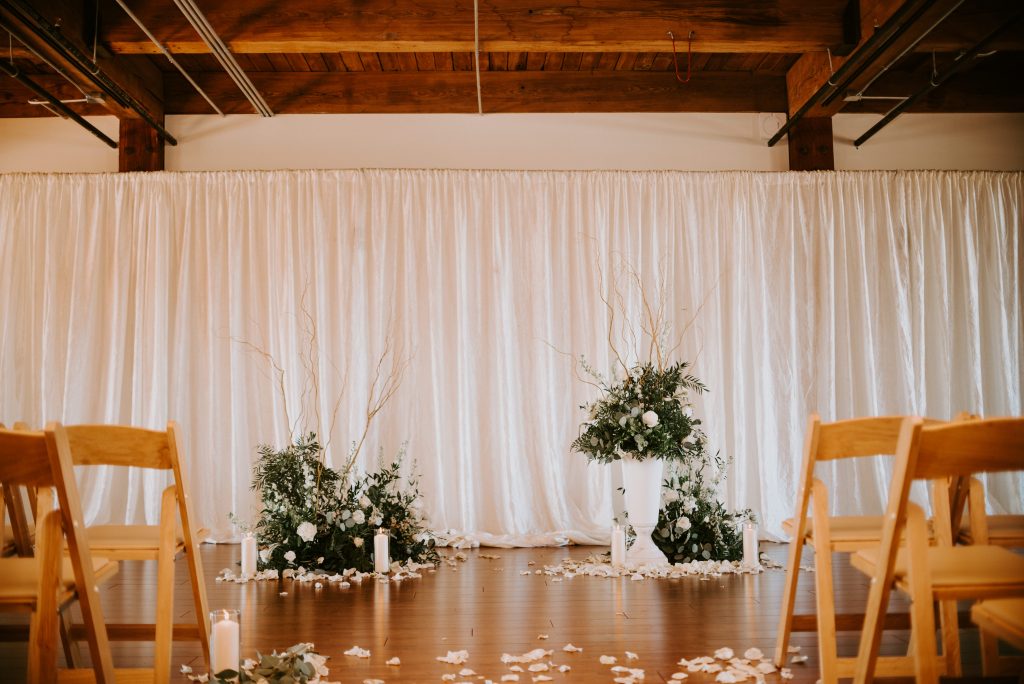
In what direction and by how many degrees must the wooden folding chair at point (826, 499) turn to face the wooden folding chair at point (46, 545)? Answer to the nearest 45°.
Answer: approximately 90° to its left

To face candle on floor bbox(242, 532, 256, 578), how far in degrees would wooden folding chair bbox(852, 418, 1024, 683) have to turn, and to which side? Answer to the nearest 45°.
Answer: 0° — it already faces it

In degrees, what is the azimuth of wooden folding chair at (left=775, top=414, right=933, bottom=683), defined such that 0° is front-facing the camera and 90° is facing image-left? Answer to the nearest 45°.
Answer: approximately 135°

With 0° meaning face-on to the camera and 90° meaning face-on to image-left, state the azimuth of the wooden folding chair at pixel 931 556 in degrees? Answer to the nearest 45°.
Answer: approximately 135°

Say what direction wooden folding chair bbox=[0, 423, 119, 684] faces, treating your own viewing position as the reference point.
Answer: facing away from the viewer and to the right of the viewer
